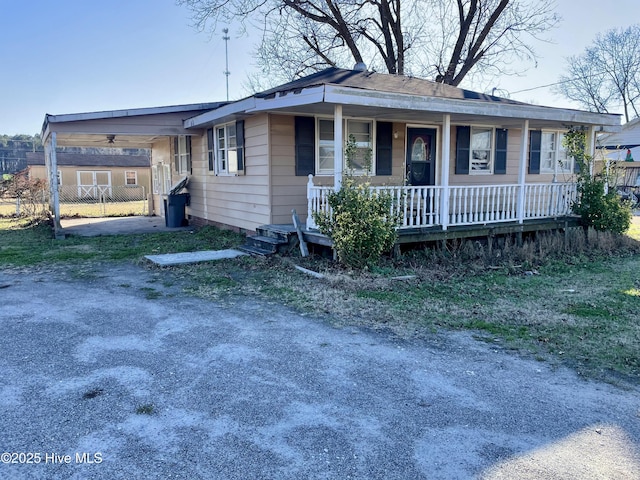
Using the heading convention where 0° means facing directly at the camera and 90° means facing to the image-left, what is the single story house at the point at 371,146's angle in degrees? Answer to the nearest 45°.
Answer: approximately 315°

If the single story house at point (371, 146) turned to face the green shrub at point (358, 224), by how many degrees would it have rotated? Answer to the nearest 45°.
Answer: approximately 45° to its right

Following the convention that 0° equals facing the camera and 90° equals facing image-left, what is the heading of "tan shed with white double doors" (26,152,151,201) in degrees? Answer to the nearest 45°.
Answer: approximately 0°

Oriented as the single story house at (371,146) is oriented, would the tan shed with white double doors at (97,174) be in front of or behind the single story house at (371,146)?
behind

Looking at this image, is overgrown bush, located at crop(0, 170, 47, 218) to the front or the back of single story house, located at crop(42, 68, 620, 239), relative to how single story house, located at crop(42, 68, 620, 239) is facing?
to the back

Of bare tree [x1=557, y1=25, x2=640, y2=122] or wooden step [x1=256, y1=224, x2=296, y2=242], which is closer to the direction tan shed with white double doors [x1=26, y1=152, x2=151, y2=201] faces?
the wooden step
